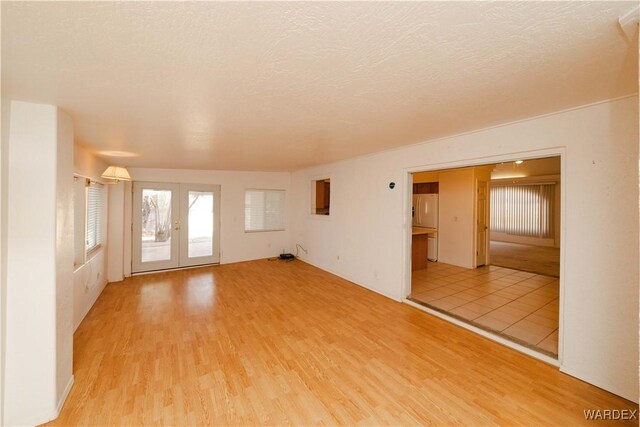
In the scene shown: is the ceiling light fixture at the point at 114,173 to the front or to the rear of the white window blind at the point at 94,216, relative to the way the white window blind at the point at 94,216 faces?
to the front

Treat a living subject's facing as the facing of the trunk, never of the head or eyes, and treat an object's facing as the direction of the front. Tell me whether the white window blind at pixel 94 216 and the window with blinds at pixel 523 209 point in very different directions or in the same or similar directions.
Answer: very different directions

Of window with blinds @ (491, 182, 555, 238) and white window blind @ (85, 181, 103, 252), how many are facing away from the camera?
0

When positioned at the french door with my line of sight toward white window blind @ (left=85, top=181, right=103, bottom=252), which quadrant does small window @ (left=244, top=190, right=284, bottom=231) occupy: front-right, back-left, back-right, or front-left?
back-left

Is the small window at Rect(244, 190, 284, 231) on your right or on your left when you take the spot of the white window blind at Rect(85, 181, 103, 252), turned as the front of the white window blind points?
on your left

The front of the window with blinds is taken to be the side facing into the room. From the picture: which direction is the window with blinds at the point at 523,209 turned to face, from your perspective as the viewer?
facing the viewer and to the left of the viewer

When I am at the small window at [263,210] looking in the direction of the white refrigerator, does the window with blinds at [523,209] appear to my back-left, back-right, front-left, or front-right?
front-left

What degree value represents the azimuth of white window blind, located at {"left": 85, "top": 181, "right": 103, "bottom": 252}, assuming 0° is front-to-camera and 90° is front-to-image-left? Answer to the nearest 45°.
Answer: approximately 315°

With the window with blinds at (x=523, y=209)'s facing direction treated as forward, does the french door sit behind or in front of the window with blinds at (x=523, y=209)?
in front

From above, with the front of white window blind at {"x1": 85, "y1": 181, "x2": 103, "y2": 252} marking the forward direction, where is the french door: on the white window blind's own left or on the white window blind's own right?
on the white window blind's own left

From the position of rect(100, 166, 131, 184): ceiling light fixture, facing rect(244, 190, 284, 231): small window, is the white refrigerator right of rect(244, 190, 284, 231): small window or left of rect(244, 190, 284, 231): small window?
right
